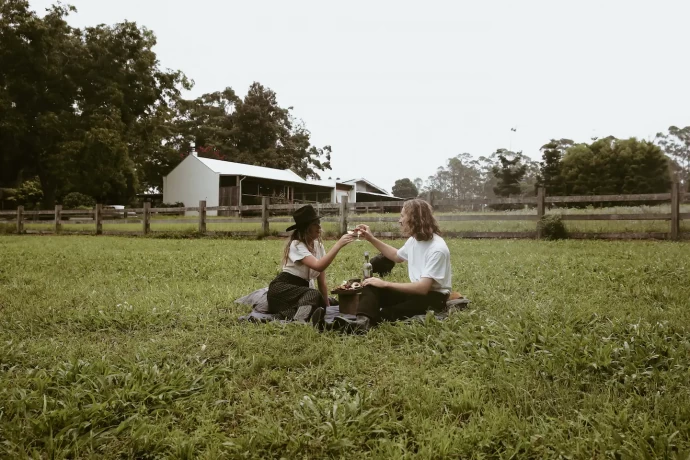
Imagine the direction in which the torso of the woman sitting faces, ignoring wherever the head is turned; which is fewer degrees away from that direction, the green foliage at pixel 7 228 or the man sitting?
the man sitting

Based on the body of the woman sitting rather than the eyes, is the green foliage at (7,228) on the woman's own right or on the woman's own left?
on the woman's own left

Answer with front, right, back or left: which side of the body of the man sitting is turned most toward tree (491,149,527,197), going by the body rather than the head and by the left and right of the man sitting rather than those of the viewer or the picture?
right

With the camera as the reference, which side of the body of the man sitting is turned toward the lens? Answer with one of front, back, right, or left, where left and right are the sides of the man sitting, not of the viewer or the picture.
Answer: left

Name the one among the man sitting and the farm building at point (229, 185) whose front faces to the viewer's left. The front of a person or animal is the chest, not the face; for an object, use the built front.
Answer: the man sitting

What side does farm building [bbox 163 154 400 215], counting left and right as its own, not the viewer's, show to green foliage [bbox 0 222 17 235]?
right

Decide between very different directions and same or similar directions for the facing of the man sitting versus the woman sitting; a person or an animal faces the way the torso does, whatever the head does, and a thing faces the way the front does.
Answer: very different directions

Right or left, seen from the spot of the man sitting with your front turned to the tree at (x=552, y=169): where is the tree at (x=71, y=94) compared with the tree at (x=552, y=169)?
left

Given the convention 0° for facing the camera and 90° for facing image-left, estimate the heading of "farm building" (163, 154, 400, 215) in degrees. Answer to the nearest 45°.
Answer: approximately 315°

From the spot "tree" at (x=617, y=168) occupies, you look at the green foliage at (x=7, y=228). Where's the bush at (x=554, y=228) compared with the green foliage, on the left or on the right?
left

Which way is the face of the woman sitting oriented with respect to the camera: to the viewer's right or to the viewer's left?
to the viewer's right

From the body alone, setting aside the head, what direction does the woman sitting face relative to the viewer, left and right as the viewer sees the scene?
facing to the right of the viewer

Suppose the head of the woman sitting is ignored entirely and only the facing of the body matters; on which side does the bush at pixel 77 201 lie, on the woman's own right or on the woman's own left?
on the woman's own left

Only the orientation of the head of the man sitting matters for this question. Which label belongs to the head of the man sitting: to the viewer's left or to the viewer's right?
to the viewer's left
